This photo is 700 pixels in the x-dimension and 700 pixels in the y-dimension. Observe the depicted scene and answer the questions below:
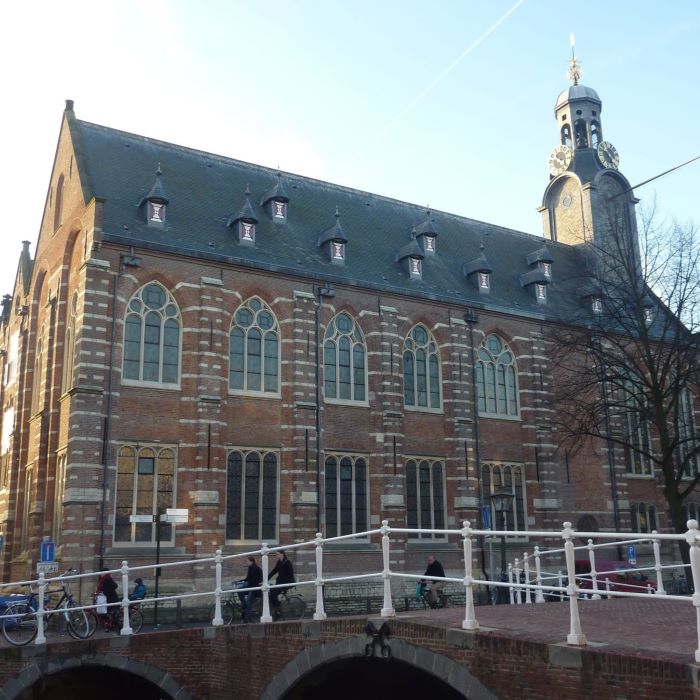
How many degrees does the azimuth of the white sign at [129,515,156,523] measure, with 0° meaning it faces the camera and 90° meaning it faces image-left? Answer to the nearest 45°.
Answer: approximately 0°

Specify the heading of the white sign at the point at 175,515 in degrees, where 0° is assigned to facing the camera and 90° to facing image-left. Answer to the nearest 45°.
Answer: approximately 0°

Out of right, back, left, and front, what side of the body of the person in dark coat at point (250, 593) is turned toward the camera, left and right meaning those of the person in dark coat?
left

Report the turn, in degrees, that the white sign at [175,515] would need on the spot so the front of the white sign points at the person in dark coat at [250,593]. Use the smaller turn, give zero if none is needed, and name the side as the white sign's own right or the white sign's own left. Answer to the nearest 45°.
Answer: approximately 45° to the white sign's own left

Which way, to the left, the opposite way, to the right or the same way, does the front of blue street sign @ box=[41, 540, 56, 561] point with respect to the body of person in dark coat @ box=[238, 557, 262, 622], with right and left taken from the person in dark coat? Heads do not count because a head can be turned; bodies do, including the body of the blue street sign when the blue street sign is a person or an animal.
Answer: to the left

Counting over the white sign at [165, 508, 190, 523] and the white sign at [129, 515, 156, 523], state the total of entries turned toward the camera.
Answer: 2

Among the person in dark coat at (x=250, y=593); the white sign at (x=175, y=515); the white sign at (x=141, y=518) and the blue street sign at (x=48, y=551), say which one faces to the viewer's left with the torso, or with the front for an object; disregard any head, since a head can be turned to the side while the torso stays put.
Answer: the person in dark coat
